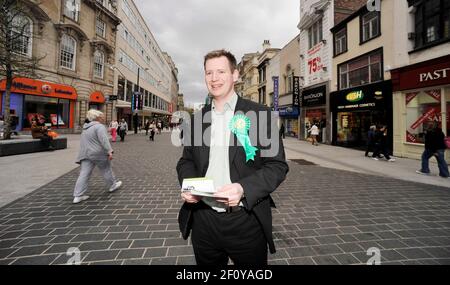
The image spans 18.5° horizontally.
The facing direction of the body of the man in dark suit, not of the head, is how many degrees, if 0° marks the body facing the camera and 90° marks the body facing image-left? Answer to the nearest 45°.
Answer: approximately 45°

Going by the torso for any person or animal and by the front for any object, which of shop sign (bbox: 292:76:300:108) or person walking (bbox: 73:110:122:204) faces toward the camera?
the shop sign

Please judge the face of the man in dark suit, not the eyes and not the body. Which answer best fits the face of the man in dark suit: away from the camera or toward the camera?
toward the camera

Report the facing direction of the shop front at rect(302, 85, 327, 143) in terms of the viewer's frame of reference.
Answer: facing the viewer and to the left of the viewer

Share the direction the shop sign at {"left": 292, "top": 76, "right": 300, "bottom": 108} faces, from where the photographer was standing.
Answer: facing the viewer

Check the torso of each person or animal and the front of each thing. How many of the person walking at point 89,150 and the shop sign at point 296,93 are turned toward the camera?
1
